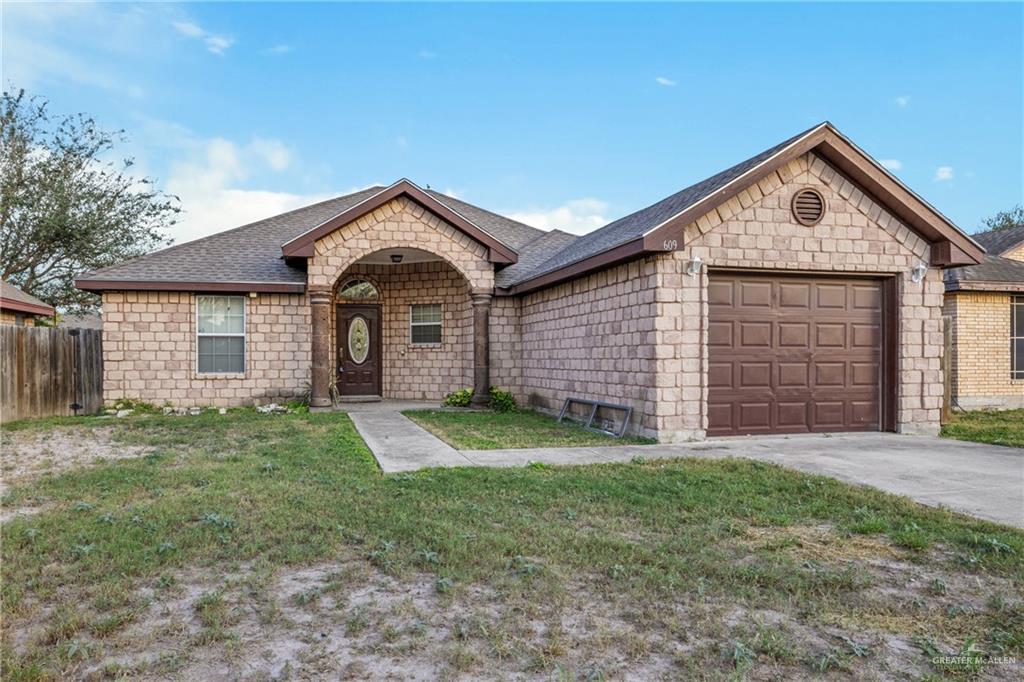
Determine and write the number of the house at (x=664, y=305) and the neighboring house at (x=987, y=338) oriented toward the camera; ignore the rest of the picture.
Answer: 2

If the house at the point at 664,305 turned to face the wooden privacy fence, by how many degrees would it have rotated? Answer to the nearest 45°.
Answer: approximately 90° to its right

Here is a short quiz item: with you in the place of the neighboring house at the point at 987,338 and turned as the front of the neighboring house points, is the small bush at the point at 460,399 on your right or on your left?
on your right

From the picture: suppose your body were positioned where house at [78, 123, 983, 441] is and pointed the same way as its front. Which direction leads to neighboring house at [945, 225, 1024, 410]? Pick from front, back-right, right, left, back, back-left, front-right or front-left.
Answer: back-left

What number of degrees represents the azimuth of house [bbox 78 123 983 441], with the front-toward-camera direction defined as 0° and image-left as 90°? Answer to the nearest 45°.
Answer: approximately 0°

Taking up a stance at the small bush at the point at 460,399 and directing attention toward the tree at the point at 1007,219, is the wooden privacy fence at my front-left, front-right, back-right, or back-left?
back-left

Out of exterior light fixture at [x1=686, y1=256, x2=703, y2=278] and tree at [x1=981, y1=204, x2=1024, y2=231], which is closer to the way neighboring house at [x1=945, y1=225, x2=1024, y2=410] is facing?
the exterior light fixture

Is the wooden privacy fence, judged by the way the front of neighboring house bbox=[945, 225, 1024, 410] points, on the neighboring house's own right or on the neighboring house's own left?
on the neighboring house's own right

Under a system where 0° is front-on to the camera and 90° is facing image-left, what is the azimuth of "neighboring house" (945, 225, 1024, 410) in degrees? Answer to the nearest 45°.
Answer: approximately 0°
